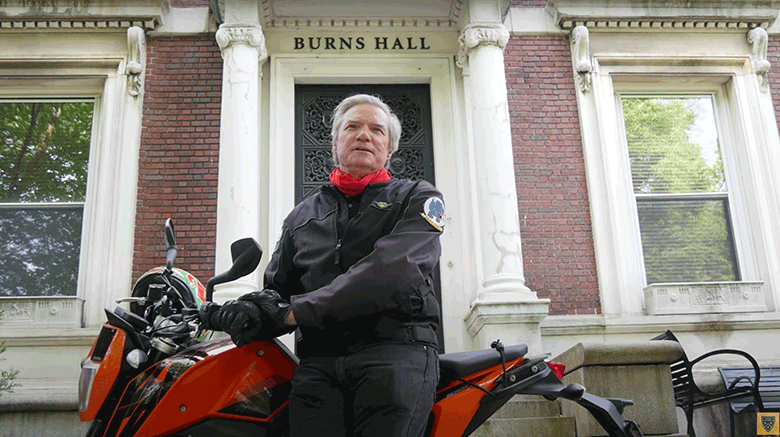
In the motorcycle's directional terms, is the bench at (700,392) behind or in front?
behind

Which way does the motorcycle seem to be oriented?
to the viewer's left

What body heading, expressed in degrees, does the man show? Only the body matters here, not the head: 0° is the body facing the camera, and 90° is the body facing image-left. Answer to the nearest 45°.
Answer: approximately 45°

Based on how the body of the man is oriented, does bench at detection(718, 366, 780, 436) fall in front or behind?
behind

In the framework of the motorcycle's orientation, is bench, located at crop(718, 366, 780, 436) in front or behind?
behind
